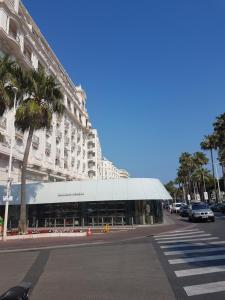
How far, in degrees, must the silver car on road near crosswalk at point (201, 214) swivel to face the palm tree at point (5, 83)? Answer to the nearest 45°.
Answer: approximately 45° to its right

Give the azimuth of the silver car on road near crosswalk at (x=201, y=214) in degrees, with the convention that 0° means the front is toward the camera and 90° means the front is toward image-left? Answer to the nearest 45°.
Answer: approximately 0°

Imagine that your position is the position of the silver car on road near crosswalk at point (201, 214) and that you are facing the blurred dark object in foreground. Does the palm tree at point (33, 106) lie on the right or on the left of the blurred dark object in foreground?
right

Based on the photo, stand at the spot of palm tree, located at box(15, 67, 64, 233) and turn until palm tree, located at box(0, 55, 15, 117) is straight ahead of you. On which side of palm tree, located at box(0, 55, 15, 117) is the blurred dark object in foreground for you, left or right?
left

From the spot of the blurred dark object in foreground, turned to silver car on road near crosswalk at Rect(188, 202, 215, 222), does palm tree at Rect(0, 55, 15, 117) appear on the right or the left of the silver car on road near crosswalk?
left

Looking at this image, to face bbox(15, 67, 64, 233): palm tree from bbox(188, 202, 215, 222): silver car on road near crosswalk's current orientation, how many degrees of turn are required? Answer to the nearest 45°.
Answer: approximately 45° to its right

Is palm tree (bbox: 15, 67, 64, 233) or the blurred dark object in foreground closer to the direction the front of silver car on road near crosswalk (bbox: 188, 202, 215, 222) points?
the blurred dark object in foreground

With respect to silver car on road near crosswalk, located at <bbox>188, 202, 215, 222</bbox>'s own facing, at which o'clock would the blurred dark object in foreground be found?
The blurred dark object in foreground is roughly at 12 o'clock from the silver car on road near crosswalk.

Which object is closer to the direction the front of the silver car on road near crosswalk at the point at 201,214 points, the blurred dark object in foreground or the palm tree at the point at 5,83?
the blurred dark object in foreground
